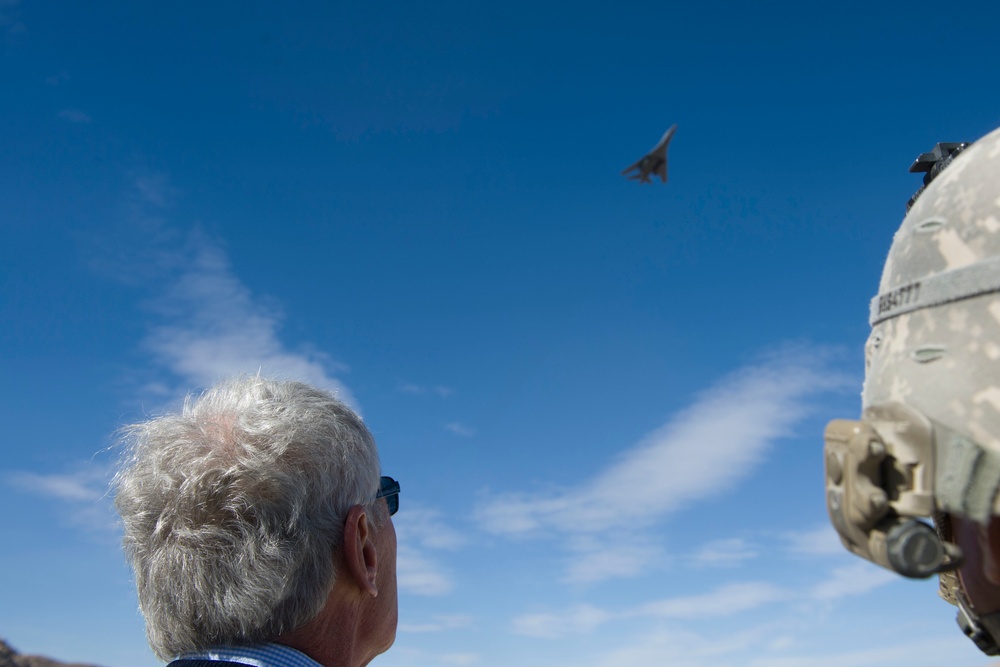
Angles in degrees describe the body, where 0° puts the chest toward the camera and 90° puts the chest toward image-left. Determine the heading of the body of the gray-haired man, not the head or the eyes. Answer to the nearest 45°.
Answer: approximately 225°

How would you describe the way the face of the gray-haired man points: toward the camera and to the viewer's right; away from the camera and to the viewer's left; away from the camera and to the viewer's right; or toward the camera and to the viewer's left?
away from the camera and to the viewer's right
